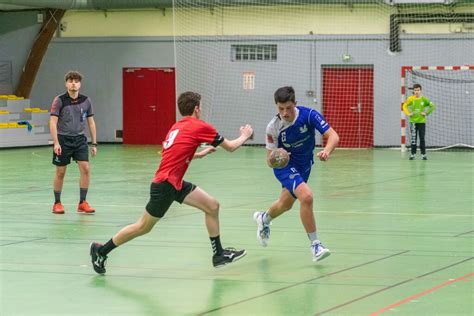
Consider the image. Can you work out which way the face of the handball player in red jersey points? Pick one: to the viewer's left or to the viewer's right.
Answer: to the viewer's right

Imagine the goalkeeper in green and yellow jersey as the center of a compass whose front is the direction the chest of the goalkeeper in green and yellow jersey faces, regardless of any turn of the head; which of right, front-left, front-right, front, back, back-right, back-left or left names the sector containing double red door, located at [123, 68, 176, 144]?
back-right

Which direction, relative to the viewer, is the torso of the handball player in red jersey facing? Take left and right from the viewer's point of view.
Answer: facing away from the viewer and to the right of the viewer

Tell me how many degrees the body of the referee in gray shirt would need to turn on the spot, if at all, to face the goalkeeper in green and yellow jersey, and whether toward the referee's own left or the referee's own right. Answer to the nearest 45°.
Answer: approximately 135° to the referee's own left

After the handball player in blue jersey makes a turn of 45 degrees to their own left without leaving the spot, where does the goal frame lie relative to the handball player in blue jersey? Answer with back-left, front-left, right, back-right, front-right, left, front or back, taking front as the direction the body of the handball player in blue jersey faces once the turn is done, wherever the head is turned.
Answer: back-left

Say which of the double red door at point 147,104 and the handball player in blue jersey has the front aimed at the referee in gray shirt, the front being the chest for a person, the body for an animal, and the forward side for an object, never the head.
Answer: the double red door

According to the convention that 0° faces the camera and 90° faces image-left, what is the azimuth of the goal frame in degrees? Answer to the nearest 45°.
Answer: approximately 0°

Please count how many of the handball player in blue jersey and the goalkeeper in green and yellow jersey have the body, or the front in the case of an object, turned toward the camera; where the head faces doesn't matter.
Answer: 2

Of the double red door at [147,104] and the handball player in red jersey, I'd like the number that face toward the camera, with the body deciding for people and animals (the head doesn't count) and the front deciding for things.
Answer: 1
